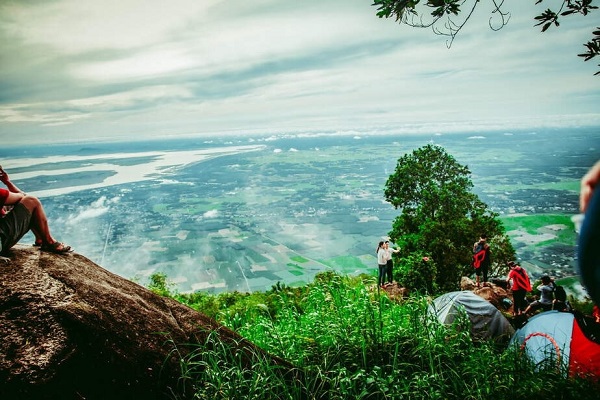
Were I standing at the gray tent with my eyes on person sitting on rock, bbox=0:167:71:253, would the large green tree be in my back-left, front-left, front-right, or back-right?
back-right

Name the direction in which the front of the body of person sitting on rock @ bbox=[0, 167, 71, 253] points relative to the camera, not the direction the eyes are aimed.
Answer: to the viewer's right

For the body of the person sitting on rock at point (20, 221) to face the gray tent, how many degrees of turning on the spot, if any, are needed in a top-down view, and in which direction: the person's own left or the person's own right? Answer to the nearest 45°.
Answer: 0° — they already face it

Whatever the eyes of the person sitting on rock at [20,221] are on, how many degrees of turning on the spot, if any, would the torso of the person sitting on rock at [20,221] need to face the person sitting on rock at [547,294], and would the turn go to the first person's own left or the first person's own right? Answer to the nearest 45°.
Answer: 0° — they already face them
